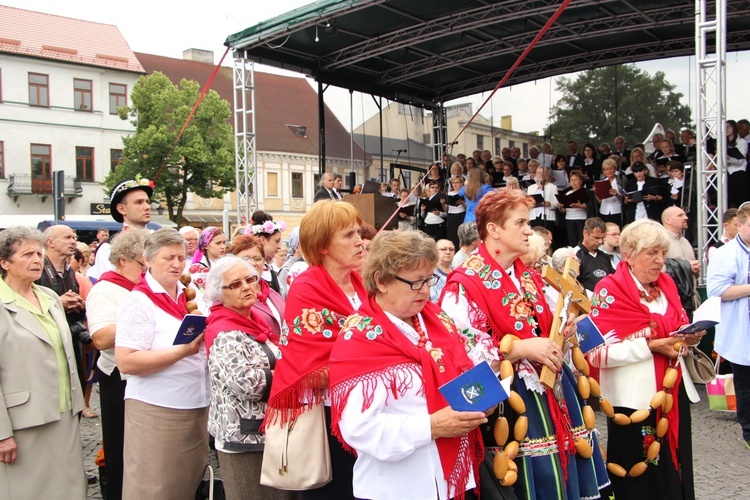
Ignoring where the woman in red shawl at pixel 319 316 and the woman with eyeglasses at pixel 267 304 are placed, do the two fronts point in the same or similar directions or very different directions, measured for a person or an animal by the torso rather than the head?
same or similar directions

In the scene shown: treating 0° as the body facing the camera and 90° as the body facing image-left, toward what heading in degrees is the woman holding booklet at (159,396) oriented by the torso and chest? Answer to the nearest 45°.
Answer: approximately 315°

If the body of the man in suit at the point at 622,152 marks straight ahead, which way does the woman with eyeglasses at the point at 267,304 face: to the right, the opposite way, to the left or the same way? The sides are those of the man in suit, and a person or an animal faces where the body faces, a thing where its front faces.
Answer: to the left

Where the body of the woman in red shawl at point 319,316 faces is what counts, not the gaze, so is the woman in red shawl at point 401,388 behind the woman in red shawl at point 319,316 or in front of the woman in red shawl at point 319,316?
in front

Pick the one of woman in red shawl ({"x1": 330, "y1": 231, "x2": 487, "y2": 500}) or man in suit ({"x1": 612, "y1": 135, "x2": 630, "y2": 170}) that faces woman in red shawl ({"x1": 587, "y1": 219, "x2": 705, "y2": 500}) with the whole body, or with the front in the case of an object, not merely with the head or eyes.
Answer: the man in suit

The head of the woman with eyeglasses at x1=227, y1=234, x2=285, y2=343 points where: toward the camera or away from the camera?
toward the camera

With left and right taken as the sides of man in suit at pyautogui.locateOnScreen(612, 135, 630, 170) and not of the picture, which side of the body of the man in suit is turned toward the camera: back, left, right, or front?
front

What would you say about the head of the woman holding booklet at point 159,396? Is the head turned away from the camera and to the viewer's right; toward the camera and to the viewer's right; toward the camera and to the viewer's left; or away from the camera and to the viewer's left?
toward the camera and to the viewer's right

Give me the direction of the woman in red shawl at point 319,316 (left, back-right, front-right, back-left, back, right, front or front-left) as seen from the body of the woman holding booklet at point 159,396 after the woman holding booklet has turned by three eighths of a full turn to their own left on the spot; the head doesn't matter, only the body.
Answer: back-right

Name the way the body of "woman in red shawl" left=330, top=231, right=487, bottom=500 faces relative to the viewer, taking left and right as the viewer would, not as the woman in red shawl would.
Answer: facing the viewer and to the right of the viewer

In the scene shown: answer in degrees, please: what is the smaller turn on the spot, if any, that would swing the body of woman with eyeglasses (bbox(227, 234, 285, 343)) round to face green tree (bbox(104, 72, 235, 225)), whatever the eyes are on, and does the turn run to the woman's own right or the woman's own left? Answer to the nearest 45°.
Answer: approximately 135° to the woman's own left

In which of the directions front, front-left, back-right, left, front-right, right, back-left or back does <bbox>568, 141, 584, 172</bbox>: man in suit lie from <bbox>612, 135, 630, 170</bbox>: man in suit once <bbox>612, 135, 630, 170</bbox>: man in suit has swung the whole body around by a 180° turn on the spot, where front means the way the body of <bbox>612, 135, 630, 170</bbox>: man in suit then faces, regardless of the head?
left
